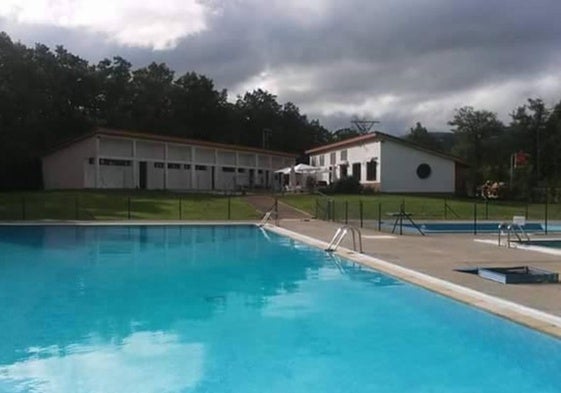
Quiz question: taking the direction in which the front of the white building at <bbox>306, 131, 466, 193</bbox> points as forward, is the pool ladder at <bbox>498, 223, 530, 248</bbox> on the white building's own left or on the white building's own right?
on the white building's own left

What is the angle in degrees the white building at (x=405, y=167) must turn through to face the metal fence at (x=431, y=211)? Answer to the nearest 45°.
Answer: approximately 45° to its left

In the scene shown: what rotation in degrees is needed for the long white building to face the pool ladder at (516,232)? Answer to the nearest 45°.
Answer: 0° — it already faces it

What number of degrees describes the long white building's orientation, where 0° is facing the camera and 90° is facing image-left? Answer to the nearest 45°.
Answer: approximately 315°

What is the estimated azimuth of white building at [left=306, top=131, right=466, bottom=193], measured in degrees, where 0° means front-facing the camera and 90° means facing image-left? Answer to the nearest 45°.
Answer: approximately 45°

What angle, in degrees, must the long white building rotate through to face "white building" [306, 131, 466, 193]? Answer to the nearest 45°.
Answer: approximately 45° to its left
